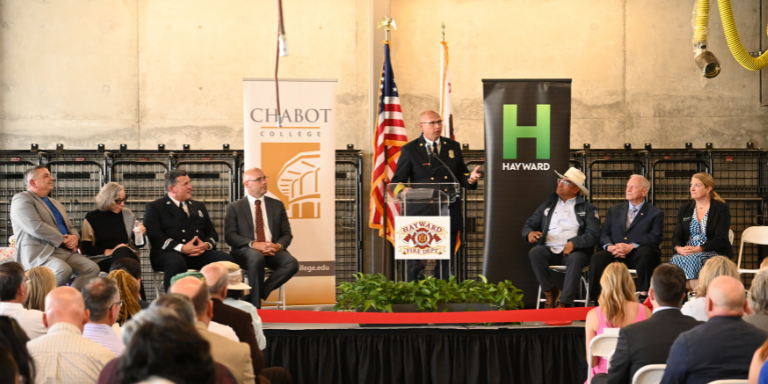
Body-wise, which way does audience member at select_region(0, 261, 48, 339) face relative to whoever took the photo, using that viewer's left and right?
facing away from the viewer and to the right of the viewer

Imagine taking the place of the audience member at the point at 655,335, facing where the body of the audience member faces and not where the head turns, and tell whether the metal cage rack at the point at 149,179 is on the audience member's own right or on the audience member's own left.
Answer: on the audience member's own left

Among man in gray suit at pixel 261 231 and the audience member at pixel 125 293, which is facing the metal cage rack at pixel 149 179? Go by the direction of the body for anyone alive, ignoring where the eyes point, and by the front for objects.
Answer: the audience member

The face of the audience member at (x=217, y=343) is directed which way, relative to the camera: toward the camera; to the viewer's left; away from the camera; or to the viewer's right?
away from the camera

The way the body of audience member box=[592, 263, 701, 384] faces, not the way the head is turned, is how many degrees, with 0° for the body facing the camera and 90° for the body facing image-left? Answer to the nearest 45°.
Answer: approximately 180°

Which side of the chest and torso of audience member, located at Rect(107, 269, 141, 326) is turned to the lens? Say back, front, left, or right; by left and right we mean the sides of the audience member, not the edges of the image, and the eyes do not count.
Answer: back

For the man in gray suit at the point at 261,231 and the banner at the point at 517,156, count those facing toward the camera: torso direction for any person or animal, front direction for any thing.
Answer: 2

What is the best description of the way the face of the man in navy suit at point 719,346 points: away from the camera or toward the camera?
away from the camera

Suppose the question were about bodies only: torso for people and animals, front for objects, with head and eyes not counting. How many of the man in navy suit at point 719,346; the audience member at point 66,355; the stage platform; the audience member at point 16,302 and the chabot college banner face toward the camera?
2

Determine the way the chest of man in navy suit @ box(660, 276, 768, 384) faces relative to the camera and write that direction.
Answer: away from the camera

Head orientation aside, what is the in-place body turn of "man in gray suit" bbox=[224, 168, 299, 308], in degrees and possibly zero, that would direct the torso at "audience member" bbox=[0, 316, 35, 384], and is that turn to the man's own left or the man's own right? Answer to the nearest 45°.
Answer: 0° — they already face them

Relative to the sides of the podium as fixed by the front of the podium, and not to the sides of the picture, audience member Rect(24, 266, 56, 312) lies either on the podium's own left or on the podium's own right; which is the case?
on the podium's own right

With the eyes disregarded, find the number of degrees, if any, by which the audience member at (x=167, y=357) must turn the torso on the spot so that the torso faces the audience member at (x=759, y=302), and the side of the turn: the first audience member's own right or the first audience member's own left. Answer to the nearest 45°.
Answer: approximately 90° to the first audience member's own right

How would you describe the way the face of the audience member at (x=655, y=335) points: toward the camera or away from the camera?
away from the camera

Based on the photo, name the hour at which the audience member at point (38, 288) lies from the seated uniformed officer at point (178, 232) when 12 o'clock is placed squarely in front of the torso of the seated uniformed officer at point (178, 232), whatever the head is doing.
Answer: the audience member at point (38, 288) is roughly at 2 o'clock from the seated uniformed officer at point (178, 232).
